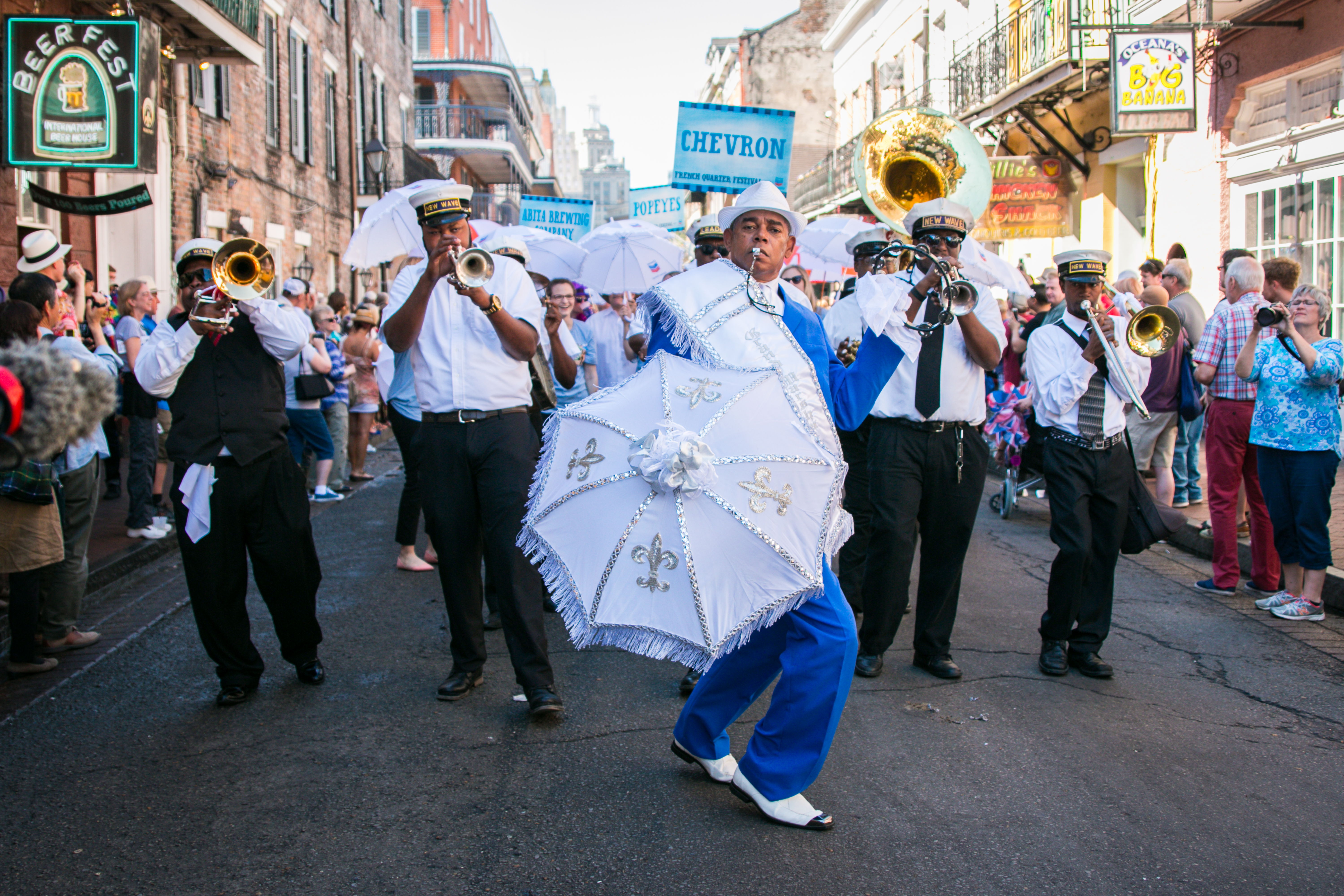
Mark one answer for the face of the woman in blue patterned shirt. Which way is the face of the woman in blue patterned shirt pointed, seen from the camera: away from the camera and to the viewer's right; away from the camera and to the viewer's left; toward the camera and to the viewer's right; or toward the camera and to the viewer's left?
toward the camera and to the viewer's left

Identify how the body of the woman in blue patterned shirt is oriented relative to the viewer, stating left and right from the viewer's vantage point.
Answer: facing the viewer and to the left of the viewer

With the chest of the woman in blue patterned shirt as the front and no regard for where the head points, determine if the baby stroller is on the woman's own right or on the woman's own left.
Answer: on the woman's own right

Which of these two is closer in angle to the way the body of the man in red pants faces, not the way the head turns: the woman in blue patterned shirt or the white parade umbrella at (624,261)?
the white parade umbrella

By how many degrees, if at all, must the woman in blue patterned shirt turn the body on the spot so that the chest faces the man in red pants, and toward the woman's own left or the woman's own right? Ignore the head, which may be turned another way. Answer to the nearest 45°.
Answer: approximately 90° to the woman's own right

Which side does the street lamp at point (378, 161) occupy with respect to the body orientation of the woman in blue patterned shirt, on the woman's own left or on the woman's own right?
on the woman's own right

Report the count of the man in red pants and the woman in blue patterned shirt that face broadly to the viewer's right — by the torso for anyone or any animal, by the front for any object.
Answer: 0

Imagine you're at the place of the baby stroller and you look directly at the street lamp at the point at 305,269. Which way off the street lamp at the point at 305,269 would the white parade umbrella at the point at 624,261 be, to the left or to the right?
left

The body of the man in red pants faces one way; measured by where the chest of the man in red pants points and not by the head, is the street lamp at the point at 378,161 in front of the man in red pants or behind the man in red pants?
in front

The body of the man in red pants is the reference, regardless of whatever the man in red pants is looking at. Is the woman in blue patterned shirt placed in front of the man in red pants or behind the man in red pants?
behind

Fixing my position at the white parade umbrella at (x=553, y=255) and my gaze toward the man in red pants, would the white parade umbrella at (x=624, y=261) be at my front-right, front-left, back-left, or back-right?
front-left

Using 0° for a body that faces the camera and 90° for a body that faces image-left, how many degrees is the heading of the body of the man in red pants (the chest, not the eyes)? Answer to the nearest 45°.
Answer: approximately 135°
